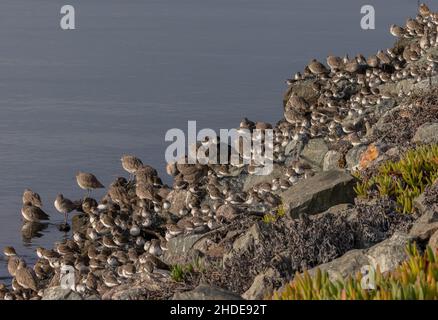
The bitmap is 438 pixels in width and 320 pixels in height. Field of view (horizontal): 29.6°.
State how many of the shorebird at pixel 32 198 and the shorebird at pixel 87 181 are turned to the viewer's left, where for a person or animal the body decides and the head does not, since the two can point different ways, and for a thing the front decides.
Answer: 2

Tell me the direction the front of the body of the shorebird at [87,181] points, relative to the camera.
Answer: to the viewer's left

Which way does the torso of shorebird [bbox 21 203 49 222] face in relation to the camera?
to the viewer's left

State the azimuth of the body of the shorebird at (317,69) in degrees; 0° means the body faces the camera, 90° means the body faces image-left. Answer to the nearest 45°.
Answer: approximately 90°

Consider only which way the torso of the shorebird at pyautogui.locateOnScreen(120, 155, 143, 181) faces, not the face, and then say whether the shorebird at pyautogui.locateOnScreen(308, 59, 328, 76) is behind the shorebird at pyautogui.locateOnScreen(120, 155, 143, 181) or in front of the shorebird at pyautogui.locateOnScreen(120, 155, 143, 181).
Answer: behind

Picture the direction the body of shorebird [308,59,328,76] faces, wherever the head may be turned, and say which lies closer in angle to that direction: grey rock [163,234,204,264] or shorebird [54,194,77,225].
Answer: the shorebird

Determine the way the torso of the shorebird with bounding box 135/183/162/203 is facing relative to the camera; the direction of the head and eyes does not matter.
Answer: to the viewer's left

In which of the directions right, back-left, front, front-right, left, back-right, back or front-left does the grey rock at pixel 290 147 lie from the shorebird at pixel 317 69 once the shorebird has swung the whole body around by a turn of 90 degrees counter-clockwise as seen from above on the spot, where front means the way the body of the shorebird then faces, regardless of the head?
front

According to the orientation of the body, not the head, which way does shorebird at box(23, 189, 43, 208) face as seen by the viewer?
to the viewer's left

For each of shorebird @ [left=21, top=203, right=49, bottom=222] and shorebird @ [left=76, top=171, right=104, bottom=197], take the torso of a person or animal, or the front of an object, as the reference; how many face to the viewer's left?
2
